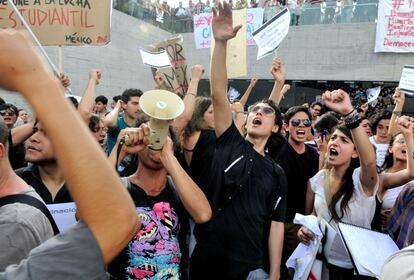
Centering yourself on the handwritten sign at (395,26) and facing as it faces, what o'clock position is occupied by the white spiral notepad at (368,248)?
The white spiral notepad is roughly at 12 o'clock from the handwritten sign.

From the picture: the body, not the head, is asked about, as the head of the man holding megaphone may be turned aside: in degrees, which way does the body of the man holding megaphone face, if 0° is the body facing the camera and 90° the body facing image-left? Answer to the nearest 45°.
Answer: approximately 0°

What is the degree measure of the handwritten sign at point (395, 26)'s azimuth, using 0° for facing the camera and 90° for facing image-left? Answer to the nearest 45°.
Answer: approximately 0°

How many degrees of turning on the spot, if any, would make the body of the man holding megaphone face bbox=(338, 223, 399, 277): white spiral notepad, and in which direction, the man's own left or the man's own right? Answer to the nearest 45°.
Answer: approximately 90° to the man's own left

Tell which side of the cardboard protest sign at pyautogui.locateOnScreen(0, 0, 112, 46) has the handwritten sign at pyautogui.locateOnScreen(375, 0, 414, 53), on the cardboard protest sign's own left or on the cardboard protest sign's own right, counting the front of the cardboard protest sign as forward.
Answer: on the cardboard protest sign's own left

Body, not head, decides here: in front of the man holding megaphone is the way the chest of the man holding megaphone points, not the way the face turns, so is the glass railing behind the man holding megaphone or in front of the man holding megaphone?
behind

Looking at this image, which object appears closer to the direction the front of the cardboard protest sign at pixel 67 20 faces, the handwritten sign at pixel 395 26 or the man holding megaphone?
the man holding megaphone
